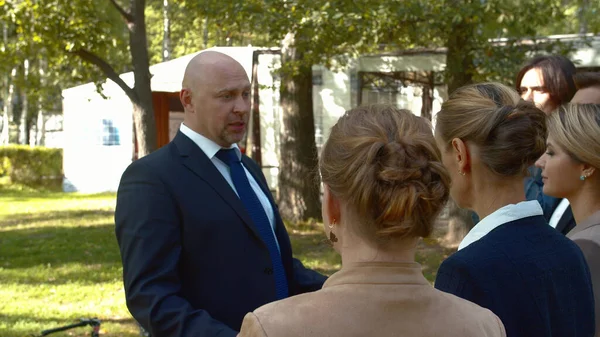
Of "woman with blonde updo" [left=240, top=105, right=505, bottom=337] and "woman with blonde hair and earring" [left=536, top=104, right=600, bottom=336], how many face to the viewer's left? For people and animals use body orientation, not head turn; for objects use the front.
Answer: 1

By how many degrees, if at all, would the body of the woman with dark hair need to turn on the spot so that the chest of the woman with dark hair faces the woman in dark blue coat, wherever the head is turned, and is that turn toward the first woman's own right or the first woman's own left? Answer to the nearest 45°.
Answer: approximately 45° to the first woman's own left

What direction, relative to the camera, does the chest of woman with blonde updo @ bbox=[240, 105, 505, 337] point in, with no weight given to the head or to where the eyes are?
away from the camera

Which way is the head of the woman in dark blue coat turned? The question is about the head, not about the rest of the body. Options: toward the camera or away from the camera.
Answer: away from the camera

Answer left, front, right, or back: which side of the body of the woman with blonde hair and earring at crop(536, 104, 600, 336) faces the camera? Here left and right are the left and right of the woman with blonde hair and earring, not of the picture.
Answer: left

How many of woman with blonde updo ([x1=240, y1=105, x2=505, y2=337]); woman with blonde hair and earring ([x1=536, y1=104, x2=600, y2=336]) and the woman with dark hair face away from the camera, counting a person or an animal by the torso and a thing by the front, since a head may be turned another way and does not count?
1

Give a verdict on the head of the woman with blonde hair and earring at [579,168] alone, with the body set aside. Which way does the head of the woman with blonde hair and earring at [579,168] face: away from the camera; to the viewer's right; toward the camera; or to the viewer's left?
to the viewer's left

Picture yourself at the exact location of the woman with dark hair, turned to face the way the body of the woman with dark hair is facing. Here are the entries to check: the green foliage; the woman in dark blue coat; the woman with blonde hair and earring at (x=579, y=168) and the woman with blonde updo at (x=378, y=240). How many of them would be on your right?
1

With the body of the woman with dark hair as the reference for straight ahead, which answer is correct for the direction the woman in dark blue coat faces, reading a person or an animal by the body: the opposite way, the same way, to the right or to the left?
to the right

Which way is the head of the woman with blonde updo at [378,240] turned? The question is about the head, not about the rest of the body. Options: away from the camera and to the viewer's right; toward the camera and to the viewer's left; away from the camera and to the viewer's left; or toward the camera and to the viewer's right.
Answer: away from the camera and to the viewer's left

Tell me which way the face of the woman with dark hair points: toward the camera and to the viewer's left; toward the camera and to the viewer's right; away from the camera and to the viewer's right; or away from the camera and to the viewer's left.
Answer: toward the camera and to the viewer's left

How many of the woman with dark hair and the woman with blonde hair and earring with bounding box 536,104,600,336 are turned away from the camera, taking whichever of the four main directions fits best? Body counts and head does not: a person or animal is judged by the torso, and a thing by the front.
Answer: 0

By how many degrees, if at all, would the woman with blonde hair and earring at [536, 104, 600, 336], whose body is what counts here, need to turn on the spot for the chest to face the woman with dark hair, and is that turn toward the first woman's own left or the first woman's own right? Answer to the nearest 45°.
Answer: approximately 90° to the first woman's own right

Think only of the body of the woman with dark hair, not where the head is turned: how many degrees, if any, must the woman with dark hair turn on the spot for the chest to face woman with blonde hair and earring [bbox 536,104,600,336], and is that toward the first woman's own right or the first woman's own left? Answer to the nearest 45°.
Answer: approximately 45° to the first woman's own left

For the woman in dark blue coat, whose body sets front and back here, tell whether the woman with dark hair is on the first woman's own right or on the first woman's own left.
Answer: on the first woman's own right
